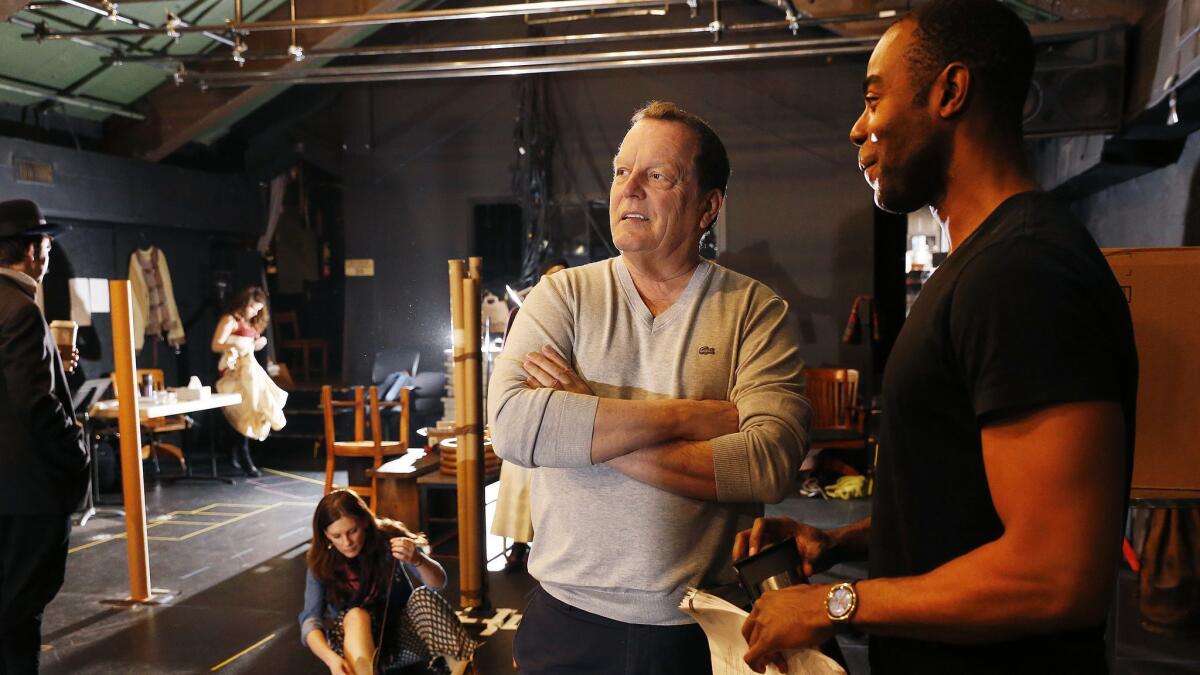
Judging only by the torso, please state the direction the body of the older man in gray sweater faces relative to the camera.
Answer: toward the camera

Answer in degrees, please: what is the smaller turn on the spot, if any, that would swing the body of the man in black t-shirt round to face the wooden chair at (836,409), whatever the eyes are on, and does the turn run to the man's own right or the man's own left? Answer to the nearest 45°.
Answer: approximately 90° to the man's own right

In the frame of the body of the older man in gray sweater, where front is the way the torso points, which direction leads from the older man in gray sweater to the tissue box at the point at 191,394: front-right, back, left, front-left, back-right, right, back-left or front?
back-right

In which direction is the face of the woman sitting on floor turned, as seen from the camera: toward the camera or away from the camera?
toward the camera

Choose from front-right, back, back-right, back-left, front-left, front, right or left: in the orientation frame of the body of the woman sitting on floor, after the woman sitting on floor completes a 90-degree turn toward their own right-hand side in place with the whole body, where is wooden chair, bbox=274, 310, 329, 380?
right

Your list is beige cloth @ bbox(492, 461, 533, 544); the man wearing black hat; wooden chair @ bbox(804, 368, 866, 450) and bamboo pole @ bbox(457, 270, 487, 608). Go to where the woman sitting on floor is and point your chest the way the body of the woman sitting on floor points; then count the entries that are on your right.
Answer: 1

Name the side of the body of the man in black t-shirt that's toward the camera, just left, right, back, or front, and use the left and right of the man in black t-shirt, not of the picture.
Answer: left

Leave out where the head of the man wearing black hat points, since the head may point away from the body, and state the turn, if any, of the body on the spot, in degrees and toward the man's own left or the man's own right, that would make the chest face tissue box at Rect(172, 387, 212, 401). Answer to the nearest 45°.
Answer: approximately 45° to the man's own left

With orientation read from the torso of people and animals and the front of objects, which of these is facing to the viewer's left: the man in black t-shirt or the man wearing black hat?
the man in black t-shirt

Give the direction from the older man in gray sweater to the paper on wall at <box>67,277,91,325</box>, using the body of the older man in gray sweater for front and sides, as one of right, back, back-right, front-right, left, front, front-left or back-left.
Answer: back-right

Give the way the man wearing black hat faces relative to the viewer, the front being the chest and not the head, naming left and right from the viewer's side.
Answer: facing away from the viewer and to the right of the viewer

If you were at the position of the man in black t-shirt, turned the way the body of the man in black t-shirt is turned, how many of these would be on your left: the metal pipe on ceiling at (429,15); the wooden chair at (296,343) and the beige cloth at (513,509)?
0

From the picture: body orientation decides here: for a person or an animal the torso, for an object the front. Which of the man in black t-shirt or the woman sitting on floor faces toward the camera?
the woman sitting on floor

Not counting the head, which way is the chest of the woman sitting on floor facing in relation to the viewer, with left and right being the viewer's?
facing the viewer
